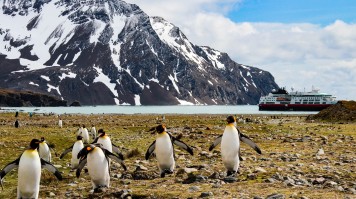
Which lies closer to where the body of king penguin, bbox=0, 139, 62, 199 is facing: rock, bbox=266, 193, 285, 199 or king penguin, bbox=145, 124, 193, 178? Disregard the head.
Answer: the rock

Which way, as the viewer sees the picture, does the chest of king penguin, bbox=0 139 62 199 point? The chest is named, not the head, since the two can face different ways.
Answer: toward the camera

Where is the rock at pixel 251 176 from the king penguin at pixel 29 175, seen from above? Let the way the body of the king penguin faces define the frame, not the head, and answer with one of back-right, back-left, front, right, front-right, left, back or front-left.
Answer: left

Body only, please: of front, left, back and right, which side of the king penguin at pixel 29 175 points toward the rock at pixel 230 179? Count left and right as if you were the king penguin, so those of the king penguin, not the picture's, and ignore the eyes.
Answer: left

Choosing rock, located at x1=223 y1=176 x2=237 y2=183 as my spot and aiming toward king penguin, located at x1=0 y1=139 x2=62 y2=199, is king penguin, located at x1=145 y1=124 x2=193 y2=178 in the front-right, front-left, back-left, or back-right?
front-right

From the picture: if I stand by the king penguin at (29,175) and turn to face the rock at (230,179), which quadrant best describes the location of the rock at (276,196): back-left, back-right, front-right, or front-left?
front-right

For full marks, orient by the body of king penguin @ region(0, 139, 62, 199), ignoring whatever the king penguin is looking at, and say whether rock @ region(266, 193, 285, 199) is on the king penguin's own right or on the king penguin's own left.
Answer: on the king penguin's own left

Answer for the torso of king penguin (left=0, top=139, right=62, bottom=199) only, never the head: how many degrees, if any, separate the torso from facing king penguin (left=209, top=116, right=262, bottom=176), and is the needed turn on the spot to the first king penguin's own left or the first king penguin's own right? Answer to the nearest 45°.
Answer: approximately 90° to the first king penguin's own left

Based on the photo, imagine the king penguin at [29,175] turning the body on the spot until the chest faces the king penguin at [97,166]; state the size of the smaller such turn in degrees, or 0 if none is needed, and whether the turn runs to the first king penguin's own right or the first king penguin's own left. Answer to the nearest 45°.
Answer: approximately 90° to the first king penguin's own left

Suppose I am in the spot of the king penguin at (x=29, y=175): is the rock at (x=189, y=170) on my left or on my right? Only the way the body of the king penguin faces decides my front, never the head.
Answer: on my left

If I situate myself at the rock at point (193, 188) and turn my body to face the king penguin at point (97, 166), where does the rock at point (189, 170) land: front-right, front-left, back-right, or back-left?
front-right
